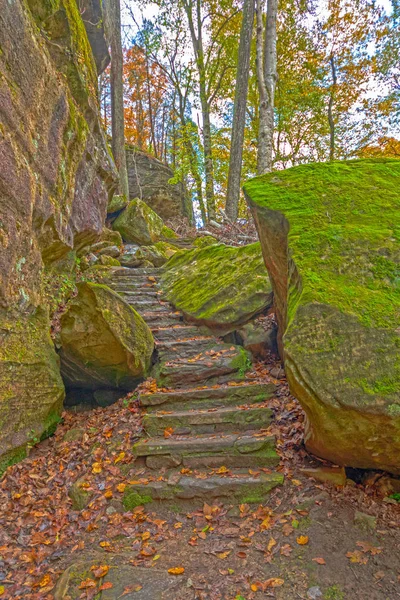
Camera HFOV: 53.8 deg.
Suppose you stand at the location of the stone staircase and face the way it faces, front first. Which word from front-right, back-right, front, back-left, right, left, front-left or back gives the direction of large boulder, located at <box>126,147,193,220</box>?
back

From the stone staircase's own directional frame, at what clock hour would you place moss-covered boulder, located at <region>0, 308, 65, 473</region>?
The moss-covered boulder is roughly at 3 o'clock from the stone staircase.

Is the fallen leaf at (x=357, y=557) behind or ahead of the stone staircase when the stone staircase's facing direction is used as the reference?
ahead

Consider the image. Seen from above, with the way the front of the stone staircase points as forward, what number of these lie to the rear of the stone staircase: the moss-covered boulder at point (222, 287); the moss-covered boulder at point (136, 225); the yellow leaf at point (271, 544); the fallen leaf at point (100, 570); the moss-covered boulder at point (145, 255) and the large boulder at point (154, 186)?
4

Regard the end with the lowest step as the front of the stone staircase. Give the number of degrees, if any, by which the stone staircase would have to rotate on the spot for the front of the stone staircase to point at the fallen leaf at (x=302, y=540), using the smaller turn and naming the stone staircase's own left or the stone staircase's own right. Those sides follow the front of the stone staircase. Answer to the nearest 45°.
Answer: approximately 45° to the stone staircase's own left

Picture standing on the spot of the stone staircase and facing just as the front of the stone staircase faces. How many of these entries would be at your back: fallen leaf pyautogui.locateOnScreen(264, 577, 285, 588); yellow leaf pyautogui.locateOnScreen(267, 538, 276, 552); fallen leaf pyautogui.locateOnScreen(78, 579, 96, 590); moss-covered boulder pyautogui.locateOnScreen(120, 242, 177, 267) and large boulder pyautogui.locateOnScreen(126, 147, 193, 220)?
2

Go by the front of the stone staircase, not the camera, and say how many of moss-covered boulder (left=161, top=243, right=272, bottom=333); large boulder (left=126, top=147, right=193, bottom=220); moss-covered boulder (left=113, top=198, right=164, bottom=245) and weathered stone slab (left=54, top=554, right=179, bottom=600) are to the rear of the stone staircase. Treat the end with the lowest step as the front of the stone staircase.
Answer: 3

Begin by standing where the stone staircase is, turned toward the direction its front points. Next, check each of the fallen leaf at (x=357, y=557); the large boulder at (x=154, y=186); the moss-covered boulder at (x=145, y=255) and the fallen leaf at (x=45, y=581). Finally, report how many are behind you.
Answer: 2

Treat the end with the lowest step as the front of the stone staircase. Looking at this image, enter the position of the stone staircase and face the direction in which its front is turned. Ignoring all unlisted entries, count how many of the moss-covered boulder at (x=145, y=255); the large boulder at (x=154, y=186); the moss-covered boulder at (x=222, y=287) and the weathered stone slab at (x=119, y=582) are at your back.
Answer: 3

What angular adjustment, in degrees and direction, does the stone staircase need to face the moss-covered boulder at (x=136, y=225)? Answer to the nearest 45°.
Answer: approximately 180°

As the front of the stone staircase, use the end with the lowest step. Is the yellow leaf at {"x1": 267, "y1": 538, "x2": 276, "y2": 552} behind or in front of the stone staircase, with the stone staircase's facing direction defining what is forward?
in front

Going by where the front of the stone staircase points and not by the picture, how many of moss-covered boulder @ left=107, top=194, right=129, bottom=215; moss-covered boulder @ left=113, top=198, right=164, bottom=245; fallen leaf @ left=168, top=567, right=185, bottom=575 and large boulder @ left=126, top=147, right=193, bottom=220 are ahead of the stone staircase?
1

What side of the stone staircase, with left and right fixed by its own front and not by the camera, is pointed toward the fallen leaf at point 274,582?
front

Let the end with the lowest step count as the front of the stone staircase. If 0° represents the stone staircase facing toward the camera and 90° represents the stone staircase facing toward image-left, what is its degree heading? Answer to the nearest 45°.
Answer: approximately 0°
